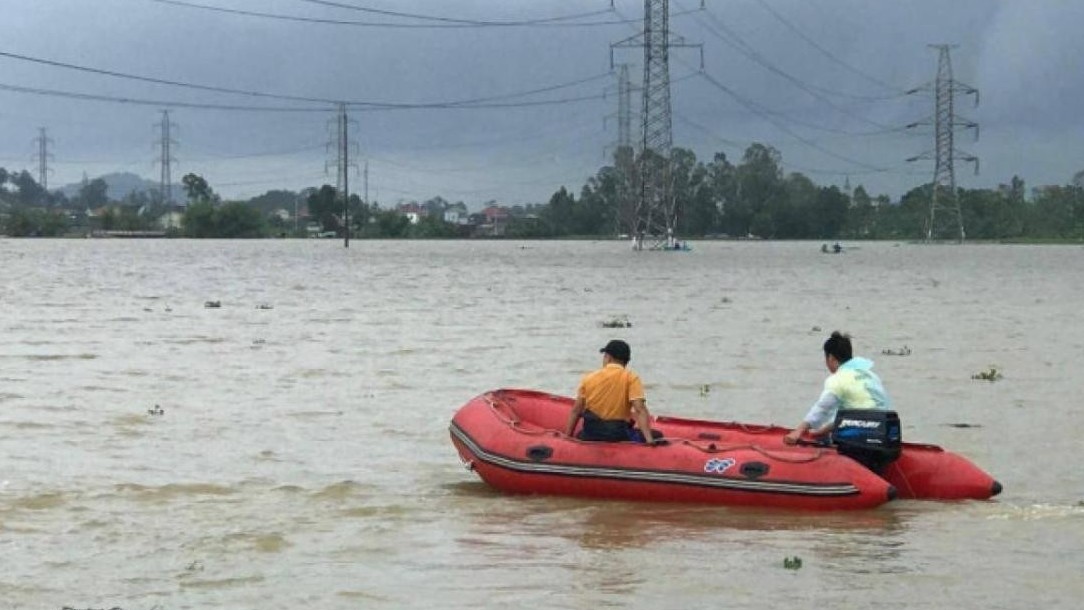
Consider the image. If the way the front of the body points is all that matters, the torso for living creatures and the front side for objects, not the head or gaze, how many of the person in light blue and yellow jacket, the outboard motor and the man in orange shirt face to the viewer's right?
0

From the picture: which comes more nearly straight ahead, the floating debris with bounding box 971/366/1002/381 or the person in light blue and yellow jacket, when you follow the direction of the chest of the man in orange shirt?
the floating debris

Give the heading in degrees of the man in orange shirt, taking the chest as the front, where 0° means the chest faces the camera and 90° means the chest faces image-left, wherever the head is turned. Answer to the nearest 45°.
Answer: approximately 180°

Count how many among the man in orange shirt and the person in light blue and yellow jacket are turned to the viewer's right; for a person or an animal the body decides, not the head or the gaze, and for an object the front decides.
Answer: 0

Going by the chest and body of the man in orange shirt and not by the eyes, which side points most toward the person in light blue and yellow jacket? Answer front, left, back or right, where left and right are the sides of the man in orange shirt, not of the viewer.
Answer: right

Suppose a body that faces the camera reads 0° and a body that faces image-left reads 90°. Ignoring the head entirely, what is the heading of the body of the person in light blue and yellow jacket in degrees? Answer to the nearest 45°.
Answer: approximately 135°

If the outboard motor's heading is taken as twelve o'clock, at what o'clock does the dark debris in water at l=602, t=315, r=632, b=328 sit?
The dark debris in water is roughly at 1 o'clock from the outboard motor.

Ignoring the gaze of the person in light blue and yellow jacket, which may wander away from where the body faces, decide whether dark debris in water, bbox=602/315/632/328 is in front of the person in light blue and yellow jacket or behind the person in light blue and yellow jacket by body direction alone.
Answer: in front

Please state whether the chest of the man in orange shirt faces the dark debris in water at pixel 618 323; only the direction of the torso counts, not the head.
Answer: yes

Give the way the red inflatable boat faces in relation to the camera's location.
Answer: facing away from the viewer and to the left of the viewer

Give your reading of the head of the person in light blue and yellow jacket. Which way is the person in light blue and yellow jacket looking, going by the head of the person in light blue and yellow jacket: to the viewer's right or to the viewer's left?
to the viewer's left

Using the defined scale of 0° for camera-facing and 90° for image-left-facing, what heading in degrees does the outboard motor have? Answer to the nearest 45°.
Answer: approximately 135°
